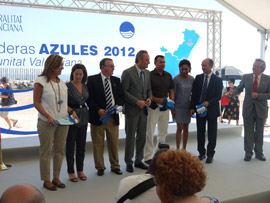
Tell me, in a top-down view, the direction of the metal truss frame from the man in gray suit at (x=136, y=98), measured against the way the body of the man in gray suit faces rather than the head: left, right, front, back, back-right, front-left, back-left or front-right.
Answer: back-left

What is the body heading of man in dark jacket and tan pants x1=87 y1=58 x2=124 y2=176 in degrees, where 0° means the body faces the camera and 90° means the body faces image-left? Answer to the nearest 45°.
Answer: approximately 0°

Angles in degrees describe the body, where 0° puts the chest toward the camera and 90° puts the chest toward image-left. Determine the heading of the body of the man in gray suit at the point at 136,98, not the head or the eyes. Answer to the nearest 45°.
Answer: approximately 315°

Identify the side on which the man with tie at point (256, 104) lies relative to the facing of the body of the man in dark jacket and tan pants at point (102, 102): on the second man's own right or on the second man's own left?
on the second man's own left

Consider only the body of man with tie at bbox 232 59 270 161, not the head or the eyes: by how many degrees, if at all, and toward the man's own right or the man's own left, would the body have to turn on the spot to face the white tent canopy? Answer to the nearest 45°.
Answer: approximately 180°

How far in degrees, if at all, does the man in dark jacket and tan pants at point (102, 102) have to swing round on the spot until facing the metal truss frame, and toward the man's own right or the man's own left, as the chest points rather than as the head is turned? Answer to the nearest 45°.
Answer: approximately 180°

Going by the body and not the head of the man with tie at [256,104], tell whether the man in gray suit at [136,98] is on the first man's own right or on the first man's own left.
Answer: on the first man's own right

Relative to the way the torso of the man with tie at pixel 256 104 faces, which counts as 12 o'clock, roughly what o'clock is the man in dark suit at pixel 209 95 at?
The man in dark suit is roughly at 2 o'clock from the man with tie.
